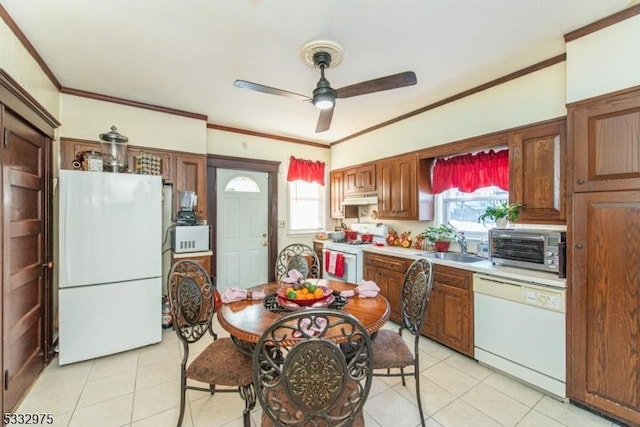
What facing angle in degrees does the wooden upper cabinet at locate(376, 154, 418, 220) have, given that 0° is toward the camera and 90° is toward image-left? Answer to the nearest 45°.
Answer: approximately 45°

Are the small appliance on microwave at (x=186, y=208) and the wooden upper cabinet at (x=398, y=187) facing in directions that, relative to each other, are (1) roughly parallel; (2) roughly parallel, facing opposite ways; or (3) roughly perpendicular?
roughly perpendicular

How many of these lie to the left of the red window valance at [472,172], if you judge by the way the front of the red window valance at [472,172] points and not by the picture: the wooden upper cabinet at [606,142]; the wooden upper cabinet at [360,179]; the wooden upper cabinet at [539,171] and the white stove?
2

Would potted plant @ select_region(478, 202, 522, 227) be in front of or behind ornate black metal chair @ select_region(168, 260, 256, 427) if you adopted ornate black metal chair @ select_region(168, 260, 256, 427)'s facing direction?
in front

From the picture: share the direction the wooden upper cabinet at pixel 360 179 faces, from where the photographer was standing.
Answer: facing the viewer and to the left of the viewer

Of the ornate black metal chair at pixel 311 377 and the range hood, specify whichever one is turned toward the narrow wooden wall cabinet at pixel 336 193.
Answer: the ornate black metal chair

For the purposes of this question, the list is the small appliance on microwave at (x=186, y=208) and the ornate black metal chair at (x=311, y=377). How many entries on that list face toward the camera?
1

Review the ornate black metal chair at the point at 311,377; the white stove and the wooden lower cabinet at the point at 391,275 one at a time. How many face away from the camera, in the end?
1

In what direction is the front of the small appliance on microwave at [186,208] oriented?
toward the camera

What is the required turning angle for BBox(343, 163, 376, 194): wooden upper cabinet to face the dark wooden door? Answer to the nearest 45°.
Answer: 0° — it already faces it

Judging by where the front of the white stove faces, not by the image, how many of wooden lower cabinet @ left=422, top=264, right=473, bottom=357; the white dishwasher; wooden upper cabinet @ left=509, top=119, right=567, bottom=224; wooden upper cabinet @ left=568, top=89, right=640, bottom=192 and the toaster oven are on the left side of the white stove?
5

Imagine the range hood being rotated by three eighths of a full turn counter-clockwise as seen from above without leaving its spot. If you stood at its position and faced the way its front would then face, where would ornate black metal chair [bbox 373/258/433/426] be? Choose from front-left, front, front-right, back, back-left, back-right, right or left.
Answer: right

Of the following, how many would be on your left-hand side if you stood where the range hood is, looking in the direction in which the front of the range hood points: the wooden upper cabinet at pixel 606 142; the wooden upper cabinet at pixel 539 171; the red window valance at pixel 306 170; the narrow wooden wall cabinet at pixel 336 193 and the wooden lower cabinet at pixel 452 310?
3

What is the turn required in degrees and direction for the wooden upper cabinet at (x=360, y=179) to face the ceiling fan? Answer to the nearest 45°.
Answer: approximately 45° to its left

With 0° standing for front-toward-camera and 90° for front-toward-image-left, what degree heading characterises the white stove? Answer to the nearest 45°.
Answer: approximately 45°

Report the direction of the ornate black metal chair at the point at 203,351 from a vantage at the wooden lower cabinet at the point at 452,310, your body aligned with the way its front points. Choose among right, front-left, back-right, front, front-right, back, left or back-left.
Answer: front

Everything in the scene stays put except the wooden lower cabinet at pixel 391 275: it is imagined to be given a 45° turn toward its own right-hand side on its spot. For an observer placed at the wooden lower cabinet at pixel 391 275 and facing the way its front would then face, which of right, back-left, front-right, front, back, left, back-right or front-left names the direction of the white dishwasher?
back-left

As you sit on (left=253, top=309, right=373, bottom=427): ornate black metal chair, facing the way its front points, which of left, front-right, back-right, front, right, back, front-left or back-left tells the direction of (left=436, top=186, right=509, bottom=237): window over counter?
front-right
